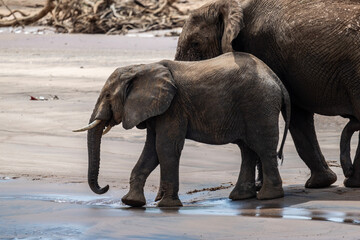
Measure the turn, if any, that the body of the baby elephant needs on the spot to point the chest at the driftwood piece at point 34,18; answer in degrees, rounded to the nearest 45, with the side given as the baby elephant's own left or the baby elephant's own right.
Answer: approximately 90° to the baby elephant's own right

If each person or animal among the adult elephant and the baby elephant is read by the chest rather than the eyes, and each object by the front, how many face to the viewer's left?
2

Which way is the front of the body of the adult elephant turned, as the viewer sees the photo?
to the viewer's left

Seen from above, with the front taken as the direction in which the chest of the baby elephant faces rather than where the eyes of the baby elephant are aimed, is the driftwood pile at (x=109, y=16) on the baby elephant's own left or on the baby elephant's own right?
on the baby elephant's own right

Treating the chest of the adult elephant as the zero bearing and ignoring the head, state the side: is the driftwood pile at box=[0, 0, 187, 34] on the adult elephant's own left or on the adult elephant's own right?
on the adult elephant's own right

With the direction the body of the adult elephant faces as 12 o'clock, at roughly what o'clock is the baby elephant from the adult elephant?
The baby elephant is roughly at 11 o'clock from the adult elephant.

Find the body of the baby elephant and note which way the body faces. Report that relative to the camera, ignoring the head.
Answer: to the viewer's left
